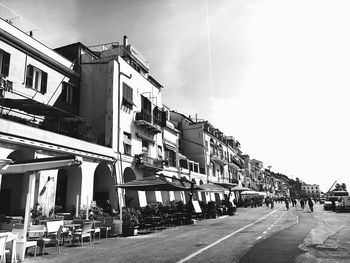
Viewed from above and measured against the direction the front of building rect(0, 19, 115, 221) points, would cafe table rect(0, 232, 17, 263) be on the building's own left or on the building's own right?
on the building's own right

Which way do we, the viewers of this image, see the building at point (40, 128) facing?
facing the viewer and to the right of the viewer
